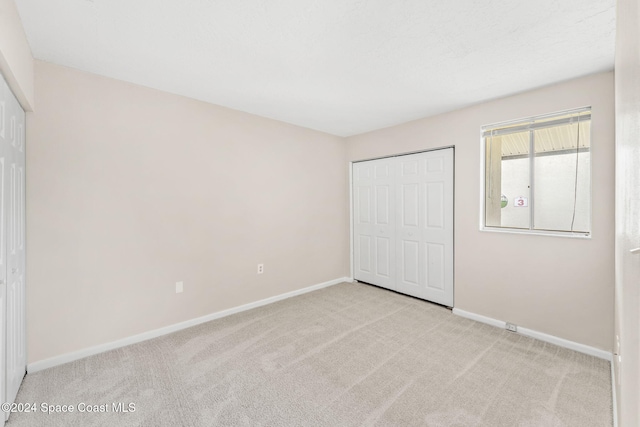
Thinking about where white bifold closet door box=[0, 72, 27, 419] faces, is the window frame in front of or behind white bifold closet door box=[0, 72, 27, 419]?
in front

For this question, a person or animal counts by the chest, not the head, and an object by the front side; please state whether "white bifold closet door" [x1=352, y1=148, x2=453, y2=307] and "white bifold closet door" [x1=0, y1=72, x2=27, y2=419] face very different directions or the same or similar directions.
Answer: very different directions

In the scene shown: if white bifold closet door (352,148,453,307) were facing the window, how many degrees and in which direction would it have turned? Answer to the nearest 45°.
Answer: approximately 90° to its left

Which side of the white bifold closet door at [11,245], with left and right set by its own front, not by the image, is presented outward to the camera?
right

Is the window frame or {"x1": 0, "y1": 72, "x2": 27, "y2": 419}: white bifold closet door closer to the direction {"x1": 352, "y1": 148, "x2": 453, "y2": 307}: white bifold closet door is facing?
the white bifold closet door

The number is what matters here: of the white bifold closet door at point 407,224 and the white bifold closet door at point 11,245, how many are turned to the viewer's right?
1

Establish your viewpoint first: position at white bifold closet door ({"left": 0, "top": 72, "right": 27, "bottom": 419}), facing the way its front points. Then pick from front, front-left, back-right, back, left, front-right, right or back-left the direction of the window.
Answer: front-right

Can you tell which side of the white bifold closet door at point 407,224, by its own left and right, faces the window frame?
left

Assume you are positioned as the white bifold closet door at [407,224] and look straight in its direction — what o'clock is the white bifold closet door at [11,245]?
the white bifold closet door at [11,245] is roughly at 12 o'clock from the white bifold closet door at [407,224].
